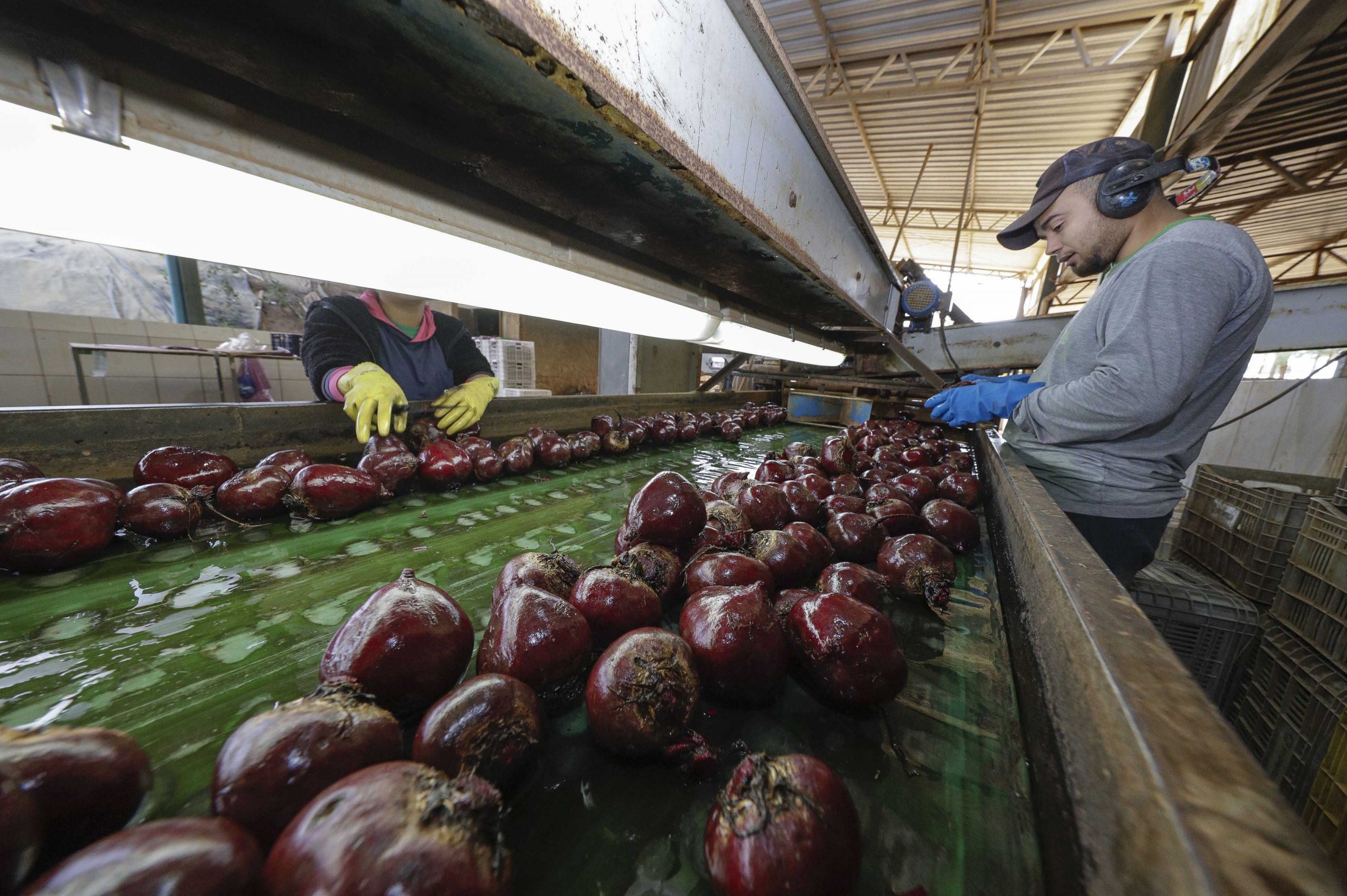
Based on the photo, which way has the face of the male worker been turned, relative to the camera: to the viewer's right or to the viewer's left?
to the viewer's left

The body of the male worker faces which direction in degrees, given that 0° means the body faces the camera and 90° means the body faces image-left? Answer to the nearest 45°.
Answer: approximately 90°

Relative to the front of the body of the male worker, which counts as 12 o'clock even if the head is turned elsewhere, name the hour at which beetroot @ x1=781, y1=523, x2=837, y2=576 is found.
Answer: The beetroot is roughly at 10 o'clock from the male worker.

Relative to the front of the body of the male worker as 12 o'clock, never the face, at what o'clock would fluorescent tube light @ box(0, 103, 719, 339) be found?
The fluorescent tube light is roughly at 10 o'clock from the male worker.

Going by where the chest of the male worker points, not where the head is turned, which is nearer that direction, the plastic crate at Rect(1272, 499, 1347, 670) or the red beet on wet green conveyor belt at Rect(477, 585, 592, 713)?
the red beet on wet green conveyor belt

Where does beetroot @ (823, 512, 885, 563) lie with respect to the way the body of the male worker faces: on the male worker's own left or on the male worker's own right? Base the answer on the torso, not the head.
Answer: on the male worker's own left

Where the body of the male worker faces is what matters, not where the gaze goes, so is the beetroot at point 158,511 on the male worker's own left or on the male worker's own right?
on the male worker's own left
